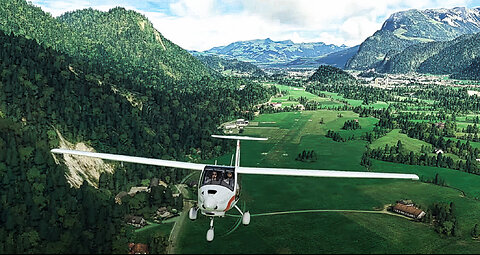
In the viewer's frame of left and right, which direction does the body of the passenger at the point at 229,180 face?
facing the viewer

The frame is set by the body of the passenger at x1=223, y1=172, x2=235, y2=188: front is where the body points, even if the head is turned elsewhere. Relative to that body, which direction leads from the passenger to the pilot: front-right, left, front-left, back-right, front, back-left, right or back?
right
